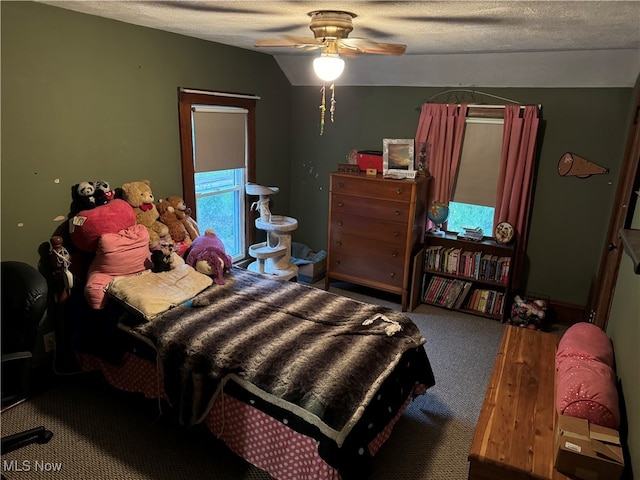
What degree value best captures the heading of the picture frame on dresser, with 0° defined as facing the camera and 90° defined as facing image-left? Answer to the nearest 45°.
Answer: approximately 0°

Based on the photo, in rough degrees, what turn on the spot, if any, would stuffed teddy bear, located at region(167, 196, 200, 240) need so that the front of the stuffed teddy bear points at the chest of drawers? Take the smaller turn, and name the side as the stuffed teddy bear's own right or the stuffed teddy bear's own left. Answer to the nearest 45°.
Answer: approximately 45° to the stuffed teddy bear's own left

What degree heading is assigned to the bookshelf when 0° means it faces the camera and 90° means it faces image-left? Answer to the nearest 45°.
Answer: approximately 45°

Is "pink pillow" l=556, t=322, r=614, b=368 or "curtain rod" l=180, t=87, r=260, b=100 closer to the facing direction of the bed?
the pink pillow

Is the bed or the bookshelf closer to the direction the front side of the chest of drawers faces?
the bed

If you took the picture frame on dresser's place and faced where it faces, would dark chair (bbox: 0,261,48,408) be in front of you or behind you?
in front

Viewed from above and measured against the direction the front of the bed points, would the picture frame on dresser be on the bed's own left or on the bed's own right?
on the bed's own left

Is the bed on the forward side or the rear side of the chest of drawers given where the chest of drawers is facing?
on the forward side

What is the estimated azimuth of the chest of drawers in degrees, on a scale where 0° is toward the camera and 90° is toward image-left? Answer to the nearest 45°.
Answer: approximately 45°

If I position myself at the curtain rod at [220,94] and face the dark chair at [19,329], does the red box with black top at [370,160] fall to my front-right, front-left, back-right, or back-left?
back-left

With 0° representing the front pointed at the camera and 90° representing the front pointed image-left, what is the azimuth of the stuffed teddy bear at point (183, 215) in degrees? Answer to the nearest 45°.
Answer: approximately 315°

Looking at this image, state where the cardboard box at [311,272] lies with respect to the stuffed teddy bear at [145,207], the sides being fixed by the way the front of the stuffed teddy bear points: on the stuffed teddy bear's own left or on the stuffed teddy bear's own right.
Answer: on the stuffed teddy bear's own left

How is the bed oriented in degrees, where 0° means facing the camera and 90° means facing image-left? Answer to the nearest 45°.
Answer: approximately 315°

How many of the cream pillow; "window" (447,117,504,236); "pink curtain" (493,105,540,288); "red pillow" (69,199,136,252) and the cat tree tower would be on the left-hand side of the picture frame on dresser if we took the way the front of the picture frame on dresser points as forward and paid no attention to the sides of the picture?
2
